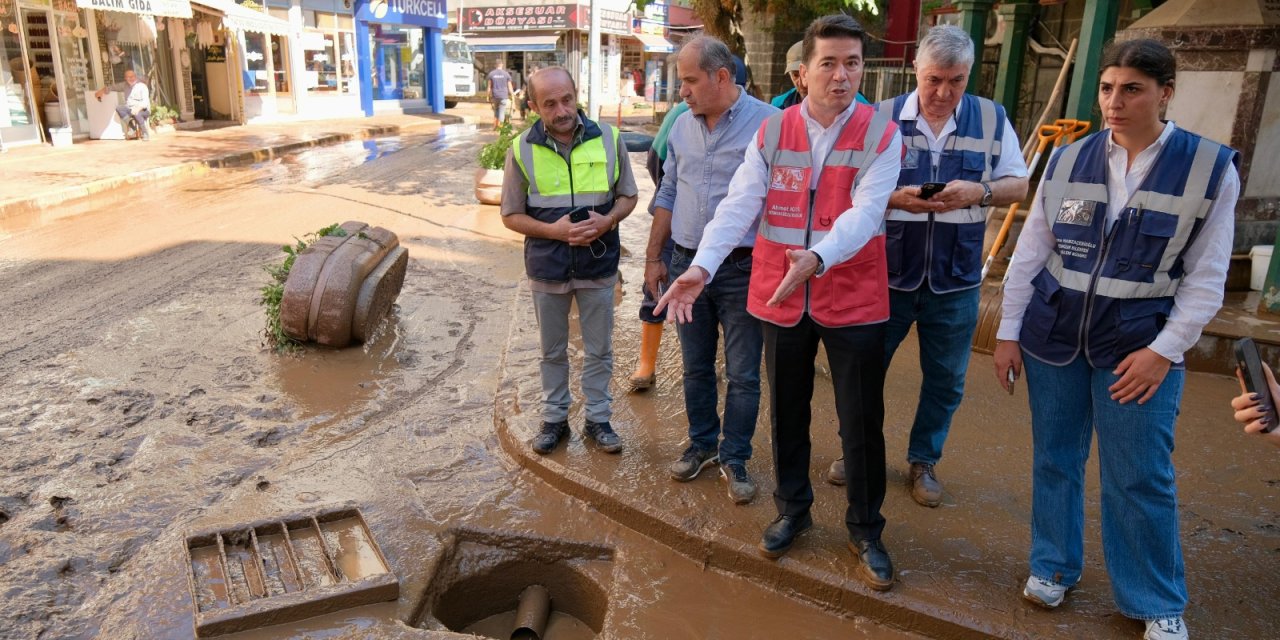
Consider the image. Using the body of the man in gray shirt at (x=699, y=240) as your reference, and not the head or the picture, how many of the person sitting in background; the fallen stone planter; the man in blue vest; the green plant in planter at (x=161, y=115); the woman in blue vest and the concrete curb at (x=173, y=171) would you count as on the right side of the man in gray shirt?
4

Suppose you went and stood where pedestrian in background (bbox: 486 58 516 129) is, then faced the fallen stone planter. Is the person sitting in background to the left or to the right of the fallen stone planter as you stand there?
right

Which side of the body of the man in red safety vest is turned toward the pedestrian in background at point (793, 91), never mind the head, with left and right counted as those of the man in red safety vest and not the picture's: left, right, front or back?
back

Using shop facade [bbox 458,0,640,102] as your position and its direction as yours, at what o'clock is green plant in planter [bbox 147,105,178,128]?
The green plant in planter is roughly at 1 o'clock from the shop facade.

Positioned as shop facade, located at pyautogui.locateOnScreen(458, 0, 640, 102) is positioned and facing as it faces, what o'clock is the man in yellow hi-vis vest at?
The man in yellow hi-vis vest is roughly at 12 o'clock from the shop facade.

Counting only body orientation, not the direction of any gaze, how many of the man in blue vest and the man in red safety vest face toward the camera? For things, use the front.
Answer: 2

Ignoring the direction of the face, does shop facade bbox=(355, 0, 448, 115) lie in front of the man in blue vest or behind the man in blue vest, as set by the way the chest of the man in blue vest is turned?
behind

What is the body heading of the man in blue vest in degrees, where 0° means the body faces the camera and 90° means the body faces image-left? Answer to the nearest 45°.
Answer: approximately 0°

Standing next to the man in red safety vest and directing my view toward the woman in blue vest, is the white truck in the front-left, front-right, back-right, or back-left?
back-left

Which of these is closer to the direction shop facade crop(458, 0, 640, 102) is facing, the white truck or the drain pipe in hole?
the drain pipe in hole
